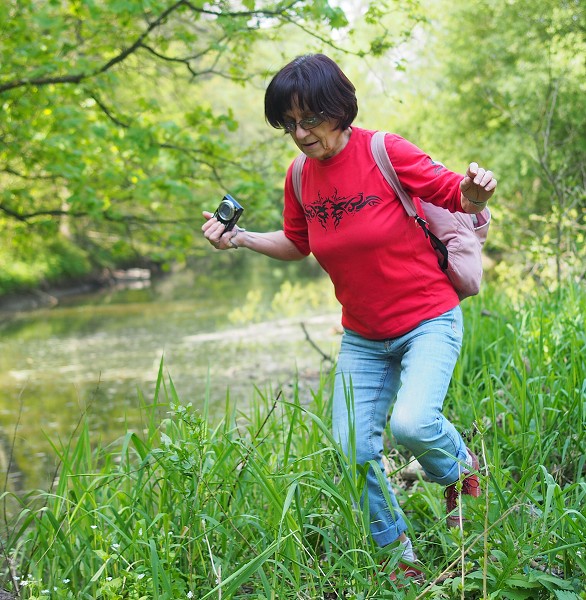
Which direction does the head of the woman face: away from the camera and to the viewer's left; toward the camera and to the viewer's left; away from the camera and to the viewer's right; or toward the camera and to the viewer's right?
toward the camera and to the viewer's left

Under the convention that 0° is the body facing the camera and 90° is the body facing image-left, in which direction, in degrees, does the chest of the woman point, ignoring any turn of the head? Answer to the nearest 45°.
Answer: approximately 45°
